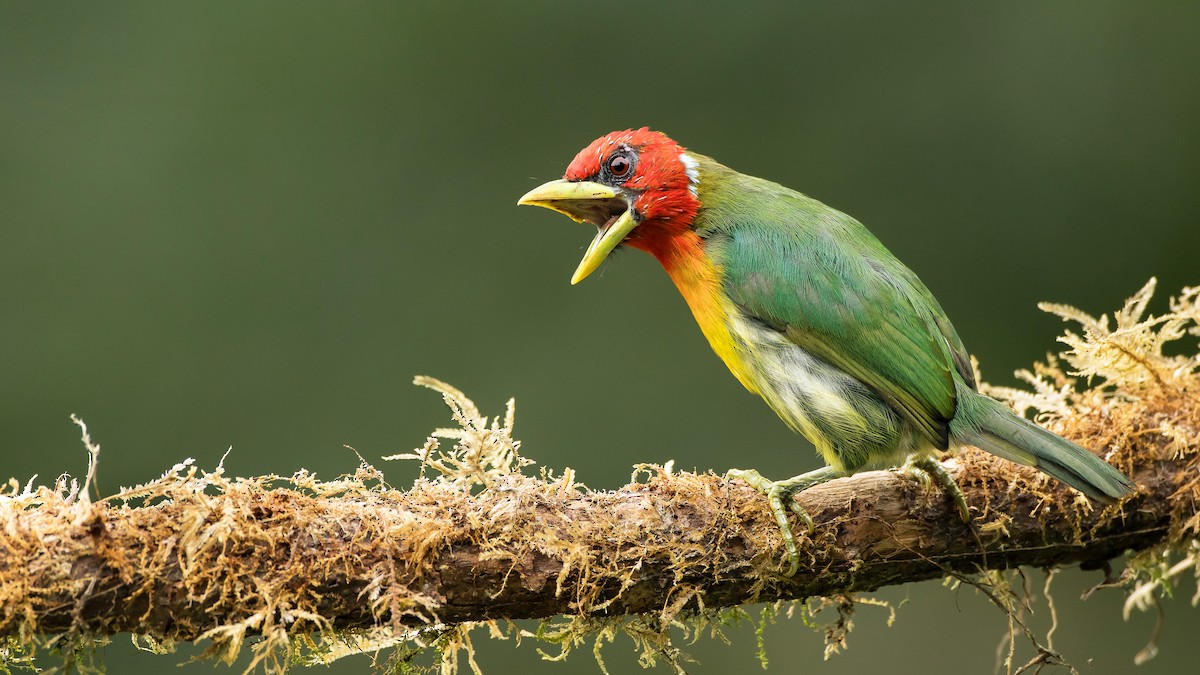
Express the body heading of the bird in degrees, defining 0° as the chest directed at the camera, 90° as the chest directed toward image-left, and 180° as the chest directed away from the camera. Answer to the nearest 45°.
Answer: approximately 90°
